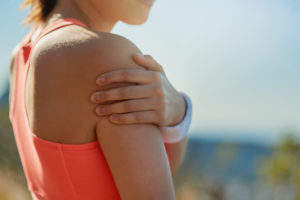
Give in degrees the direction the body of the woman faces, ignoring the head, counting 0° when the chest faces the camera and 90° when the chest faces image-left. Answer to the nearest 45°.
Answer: approximately 225°
